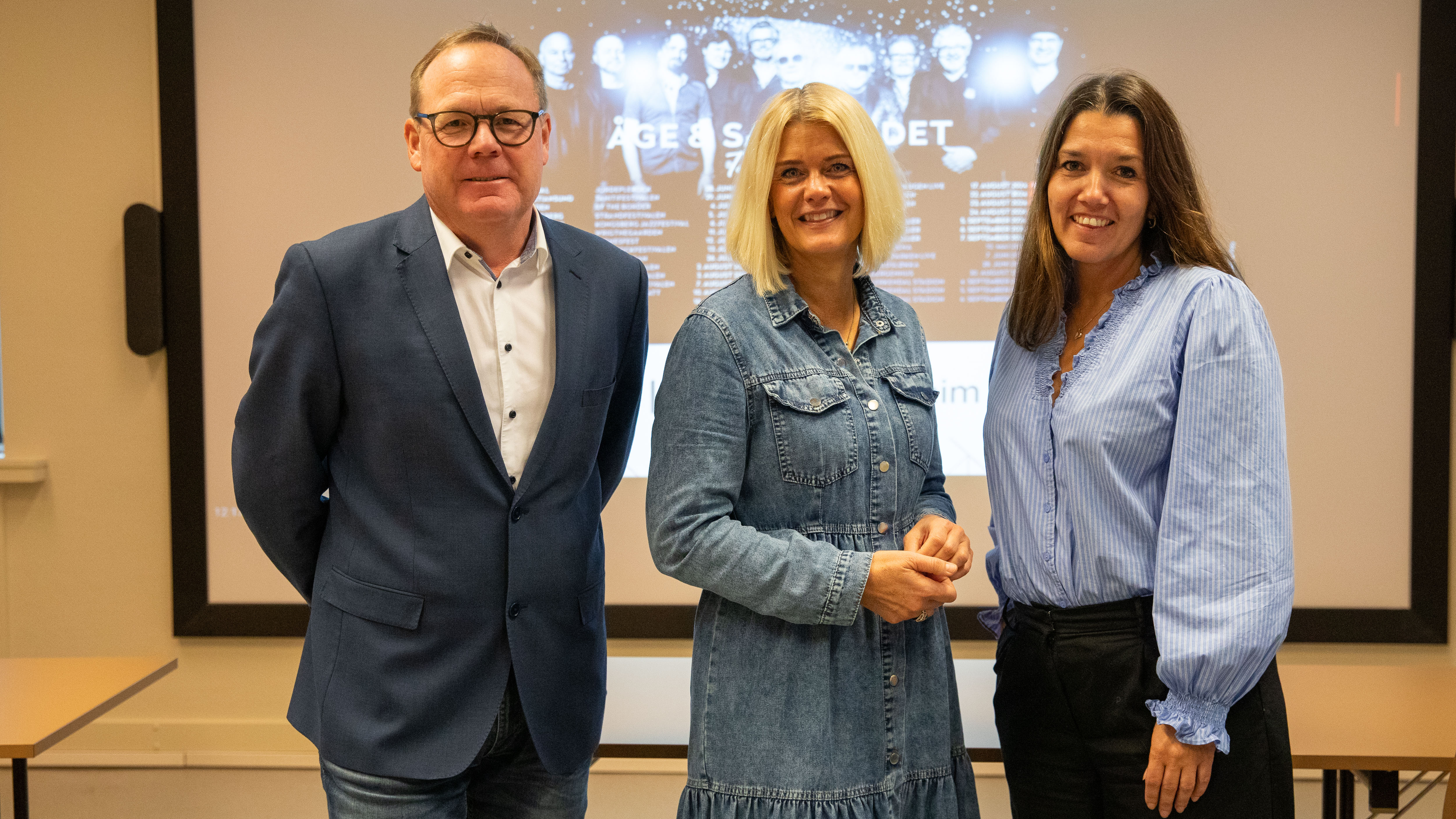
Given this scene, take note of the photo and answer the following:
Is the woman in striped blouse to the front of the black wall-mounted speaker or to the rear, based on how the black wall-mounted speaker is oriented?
to the front

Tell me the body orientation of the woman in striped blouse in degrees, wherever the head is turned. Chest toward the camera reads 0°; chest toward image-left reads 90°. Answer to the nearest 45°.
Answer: approximately 45°

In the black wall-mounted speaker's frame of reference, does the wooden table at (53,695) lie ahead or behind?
ahead

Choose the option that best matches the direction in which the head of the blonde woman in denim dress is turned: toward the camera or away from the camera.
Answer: toward the camera

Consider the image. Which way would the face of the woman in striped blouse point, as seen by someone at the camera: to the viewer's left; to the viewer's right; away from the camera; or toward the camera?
toward the camera

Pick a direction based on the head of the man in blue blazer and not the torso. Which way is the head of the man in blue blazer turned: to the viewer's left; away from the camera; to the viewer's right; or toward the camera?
toward the camera

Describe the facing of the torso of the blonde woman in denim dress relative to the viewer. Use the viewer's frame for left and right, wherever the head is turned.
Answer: facing the viewer and to the right of the viewer

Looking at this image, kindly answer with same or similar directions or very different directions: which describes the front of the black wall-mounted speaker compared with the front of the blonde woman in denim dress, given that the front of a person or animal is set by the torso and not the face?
same or similar directions

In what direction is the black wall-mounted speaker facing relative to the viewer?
toward the camera

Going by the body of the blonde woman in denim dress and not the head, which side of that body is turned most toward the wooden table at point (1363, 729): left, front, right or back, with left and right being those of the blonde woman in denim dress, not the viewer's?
left

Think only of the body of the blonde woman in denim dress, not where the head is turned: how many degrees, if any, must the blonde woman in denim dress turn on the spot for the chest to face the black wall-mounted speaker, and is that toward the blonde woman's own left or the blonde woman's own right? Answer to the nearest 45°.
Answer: approximately 180°

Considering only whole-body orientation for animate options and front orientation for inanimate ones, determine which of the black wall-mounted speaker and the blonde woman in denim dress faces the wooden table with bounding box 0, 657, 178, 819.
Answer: the black wall-mounted speaker
